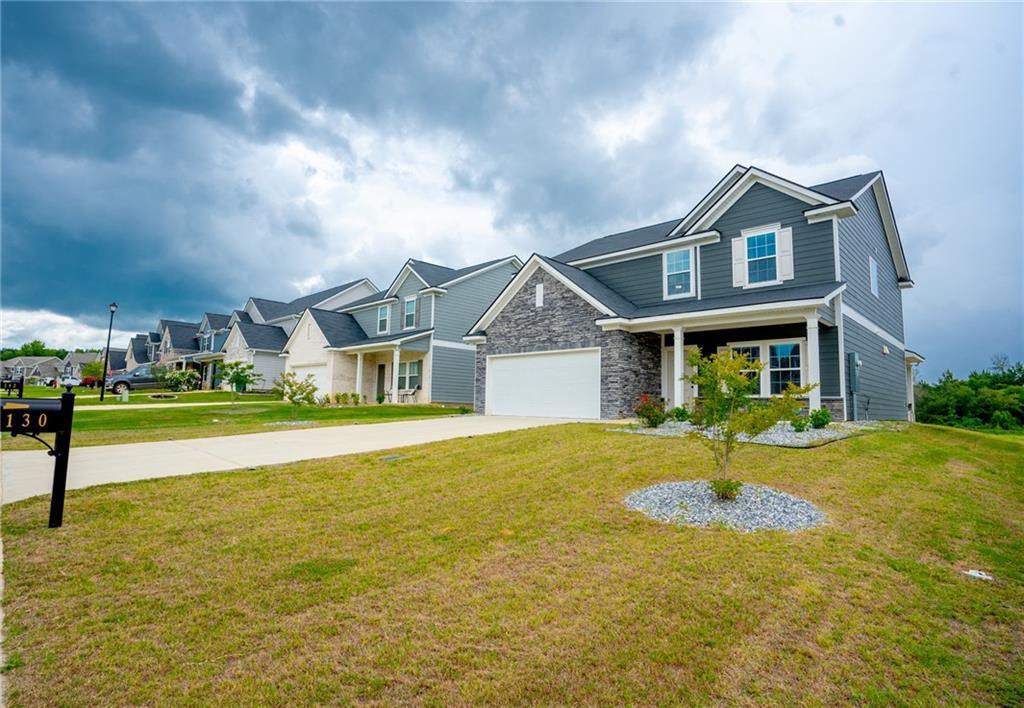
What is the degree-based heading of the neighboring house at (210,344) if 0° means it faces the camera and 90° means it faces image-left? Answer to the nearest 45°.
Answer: approximately 45°

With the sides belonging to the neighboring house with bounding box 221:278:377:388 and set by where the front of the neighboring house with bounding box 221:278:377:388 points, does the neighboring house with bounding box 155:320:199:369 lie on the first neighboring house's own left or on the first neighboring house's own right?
on the first neighboring house's own right

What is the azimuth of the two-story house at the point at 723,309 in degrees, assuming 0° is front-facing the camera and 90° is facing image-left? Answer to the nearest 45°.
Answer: approximately 45°

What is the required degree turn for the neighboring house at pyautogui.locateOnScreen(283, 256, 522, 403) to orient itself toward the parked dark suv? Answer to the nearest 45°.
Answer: approximately 90° to its right

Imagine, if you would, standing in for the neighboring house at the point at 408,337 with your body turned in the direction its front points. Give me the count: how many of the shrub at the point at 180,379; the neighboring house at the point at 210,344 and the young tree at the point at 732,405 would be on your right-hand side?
2

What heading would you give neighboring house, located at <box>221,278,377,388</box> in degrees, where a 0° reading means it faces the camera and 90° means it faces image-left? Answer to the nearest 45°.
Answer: approximately 45°

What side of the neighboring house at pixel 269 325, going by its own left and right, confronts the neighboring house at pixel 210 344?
right

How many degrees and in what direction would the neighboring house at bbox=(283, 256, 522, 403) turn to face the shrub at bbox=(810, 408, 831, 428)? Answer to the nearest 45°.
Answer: approximately 90° to its left

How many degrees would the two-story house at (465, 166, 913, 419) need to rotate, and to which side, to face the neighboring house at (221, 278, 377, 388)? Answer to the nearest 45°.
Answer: approximately 45° to its right

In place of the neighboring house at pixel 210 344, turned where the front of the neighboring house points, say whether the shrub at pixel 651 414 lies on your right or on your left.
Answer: on your left

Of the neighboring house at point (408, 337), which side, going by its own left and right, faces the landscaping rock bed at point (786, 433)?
left

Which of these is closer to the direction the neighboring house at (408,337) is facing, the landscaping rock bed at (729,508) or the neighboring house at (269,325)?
the landscaping rock bed

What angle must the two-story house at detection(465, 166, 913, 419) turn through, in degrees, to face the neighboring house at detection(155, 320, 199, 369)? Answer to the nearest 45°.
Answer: approximately 45° to its right

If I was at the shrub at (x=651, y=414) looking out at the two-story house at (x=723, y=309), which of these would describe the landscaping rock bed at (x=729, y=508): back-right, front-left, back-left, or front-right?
back-right

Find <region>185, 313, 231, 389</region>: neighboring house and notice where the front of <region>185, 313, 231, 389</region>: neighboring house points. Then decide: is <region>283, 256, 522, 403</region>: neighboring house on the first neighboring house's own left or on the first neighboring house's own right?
on the first neighboring house's own left

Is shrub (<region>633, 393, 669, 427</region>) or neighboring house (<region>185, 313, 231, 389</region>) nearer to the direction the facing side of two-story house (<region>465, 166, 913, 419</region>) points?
the shrub

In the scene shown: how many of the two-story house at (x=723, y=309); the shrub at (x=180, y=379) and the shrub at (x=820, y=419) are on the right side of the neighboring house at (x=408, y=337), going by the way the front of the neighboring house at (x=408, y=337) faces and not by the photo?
1

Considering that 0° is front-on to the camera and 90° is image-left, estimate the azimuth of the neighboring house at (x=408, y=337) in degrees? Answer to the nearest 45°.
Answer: approximately 45°
